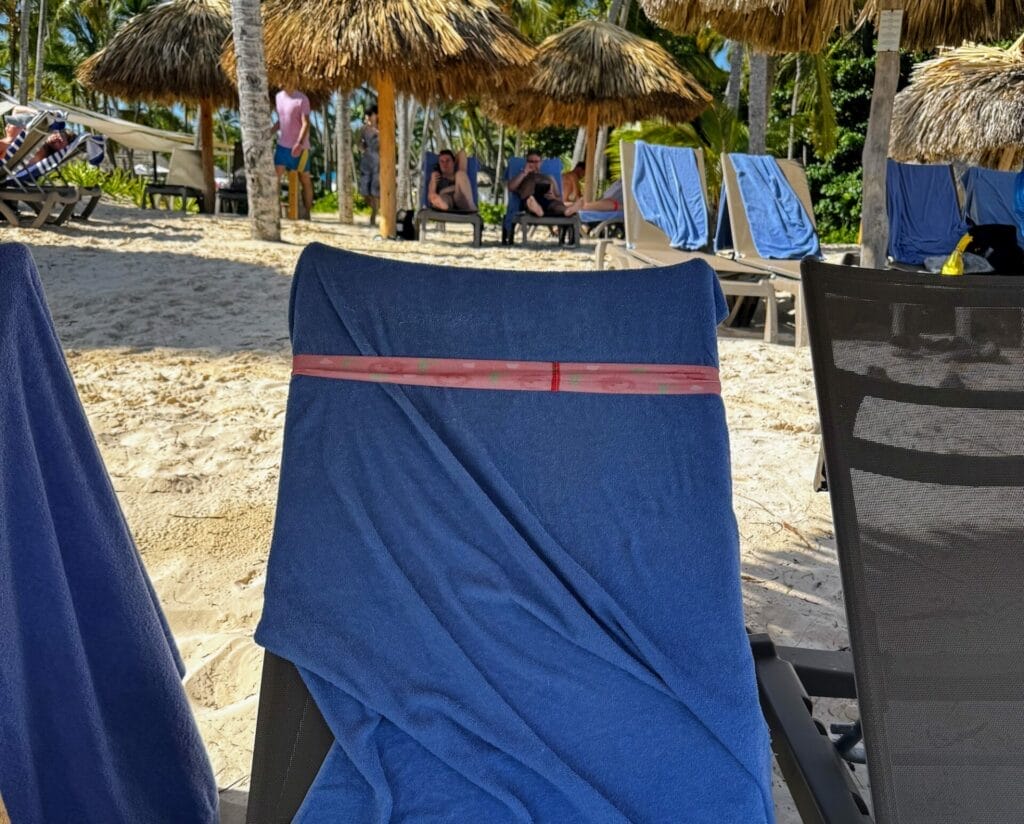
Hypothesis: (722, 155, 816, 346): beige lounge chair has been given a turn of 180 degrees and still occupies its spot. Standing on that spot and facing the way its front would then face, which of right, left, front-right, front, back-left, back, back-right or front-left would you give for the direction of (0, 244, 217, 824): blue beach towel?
back-left

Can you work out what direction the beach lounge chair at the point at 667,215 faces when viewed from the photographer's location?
facing the viewer and to the right of the viewer

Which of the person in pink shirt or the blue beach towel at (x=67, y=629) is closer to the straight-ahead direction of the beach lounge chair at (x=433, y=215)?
the blue beach towel

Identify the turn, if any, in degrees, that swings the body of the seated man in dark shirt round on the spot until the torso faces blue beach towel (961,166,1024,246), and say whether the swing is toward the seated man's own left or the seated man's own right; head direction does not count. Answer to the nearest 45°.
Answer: approximately 45° to the seated man's own left

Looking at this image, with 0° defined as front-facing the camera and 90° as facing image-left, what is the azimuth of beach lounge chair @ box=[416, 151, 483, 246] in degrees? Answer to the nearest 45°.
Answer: approximately 0°

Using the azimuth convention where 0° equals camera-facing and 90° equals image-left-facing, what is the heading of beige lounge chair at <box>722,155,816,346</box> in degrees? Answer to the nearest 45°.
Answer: approximately 315°

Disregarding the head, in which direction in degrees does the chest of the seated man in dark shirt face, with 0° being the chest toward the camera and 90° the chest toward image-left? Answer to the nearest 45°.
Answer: approximately 0°

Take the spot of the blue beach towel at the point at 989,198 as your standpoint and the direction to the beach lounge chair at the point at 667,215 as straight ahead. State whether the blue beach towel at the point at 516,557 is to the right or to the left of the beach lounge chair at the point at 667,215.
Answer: left

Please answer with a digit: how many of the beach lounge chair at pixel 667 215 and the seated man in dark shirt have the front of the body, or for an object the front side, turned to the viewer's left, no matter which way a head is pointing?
0

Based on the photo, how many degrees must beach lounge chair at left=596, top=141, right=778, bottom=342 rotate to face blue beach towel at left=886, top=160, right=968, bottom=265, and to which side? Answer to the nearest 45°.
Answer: approximately 90° to its left

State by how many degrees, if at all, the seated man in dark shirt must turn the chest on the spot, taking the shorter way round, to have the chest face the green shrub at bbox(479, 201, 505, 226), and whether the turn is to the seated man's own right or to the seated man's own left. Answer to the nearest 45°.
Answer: approximately 180°

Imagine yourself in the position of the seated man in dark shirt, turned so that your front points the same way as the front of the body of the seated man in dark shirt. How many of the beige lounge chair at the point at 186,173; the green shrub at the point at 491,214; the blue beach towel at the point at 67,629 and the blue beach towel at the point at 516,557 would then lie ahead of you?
2

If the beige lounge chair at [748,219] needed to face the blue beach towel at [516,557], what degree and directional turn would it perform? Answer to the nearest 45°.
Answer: approximately 45° to its right

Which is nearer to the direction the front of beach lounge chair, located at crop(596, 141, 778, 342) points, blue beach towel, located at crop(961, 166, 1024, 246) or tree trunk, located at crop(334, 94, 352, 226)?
the blue beach towel

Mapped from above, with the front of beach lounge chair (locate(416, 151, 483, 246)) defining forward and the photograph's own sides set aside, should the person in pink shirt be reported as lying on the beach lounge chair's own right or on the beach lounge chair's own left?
on the beach lounge chair's own right

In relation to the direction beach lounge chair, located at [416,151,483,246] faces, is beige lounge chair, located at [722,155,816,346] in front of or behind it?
in front
